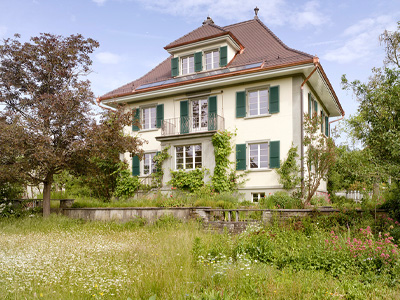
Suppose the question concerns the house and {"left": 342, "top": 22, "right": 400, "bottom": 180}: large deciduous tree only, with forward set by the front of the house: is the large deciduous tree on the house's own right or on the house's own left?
on the house's own left

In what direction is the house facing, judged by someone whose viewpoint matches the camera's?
facing the viewer and to the left of the viewer

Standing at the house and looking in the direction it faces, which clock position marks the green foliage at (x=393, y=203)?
The green foliage is roughly at 10 o'clock from the house.

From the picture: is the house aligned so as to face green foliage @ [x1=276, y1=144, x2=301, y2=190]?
no

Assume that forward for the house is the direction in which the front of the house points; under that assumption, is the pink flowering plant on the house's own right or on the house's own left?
on the house's own left

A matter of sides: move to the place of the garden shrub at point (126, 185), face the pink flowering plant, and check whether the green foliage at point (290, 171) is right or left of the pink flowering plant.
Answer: left
